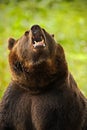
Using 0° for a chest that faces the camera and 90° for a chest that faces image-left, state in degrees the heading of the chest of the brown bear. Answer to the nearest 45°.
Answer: approximately 0°
